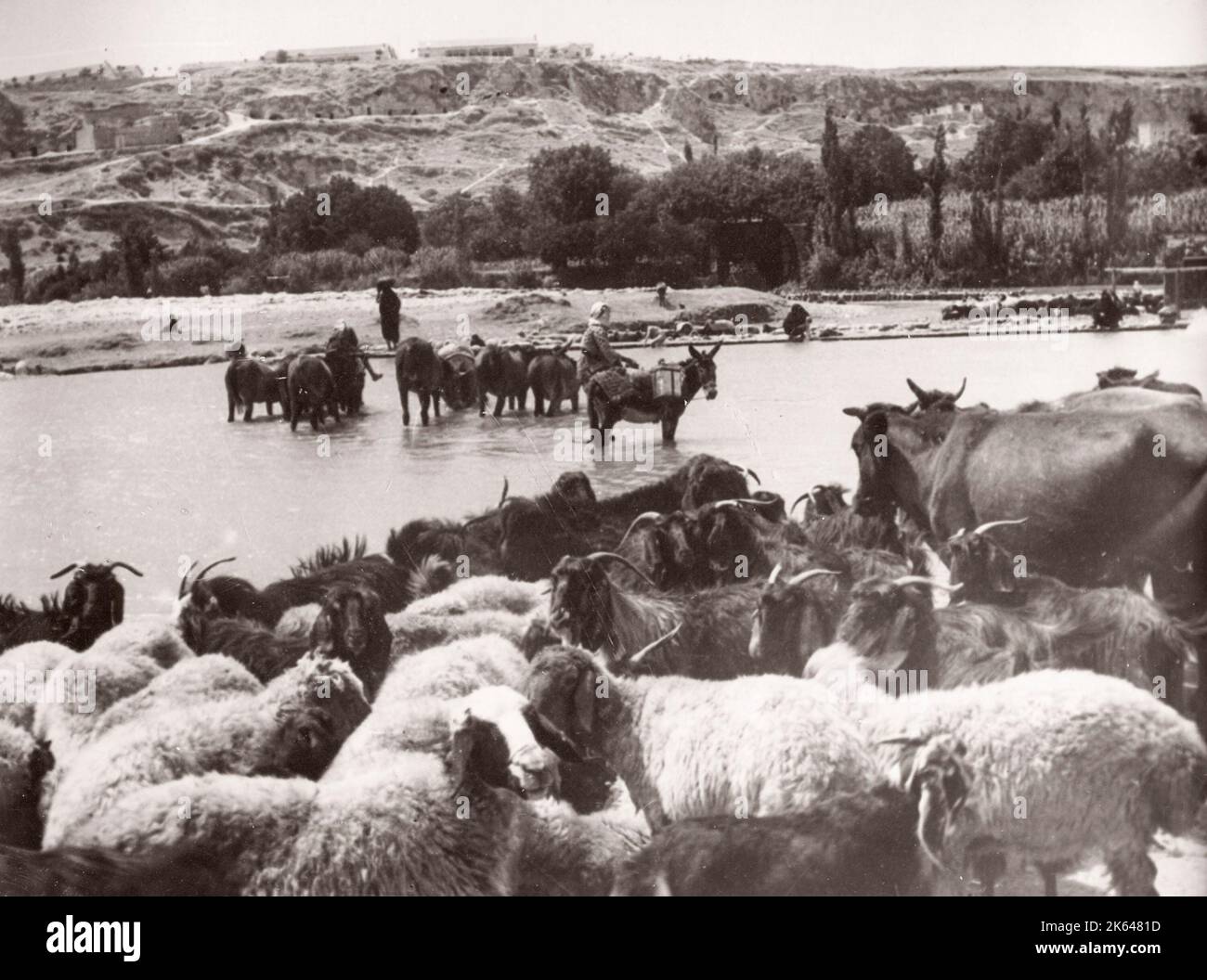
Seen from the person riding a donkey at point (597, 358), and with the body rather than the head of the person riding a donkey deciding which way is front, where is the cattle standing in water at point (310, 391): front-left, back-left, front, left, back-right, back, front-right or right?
back

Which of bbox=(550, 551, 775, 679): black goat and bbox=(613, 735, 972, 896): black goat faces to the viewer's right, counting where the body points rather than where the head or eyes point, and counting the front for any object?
bbox=(613, 735, 972, 896): black goat

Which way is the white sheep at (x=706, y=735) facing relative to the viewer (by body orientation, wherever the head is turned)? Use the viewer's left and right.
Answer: facing to the left of the viewer

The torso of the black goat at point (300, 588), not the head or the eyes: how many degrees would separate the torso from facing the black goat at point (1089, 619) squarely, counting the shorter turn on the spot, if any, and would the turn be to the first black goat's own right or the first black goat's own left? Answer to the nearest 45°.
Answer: approximately 180°

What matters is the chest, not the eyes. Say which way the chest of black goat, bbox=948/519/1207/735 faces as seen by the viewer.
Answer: to the viewer's left

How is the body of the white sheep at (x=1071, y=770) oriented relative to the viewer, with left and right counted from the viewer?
facing to the left of the viewer

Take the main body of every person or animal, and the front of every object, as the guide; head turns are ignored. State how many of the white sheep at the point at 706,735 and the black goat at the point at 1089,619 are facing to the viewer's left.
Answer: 2

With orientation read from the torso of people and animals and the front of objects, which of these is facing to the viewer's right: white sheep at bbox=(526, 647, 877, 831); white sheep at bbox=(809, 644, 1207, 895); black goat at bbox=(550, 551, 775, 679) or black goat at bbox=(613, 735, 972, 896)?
black goat at bbox=(613, 735, 972, 896)

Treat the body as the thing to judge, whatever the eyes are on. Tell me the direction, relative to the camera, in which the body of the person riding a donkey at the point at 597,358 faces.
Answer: to the viewer's right

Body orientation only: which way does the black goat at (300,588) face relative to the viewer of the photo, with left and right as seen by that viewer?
facing to the left of the viewer
